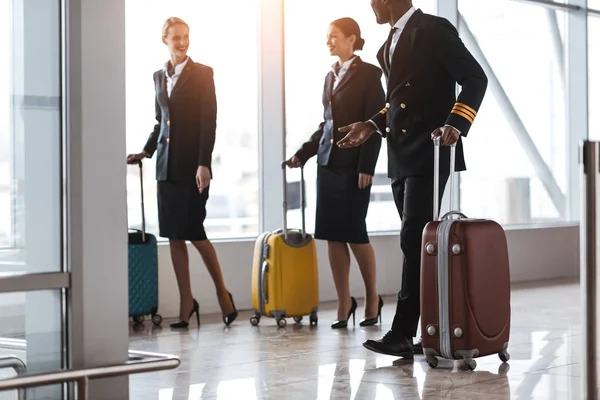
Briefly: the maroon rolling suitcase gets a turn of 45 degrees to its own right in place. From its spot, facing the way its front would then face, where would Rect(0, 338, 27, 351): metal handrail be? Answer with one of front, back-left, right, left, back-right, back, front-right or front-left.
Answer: front-right

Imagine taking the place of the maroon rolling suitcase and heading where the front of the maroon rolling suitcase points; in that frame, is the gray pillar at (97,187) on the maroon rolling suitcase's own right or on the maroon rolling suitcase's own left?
on the maroon rolling suitcase's own right

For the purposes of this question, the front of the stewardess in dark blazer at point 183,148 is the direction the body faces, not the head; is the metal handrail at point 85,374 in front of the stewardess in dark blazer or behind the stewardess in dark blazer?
in front

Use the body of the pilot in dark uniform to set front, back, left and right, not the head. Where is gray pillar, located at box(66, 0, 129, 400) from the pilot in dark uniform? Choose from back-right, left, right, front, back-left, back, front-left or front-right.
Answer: front

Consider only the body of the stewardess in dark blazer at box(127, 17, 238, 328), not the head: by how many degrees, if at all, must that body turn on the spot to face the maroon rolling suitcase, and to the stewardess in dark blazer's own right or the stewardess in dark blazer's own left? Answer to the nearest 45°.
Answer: approximately 90° to the stewardess in dark blazer's own left

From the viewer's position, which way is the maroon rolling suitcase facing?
facing the viewer and to the right of the viewer

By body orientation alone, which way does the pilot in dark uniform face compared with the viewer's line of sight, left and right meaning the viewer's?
facing the viewer and to the left of the viewer

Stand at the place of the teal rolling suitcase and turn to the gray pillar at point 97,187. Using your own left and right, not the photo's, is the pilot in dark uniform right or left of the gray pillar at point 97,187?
left

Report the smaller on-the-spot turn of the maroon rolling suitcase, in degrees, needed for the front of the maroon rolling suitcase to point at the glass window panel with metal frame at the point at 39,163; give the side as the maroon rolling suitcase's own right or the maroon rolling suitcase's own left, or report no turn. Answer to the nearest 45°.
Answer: approximately 90° to the maroon rolling suitcase's own right
